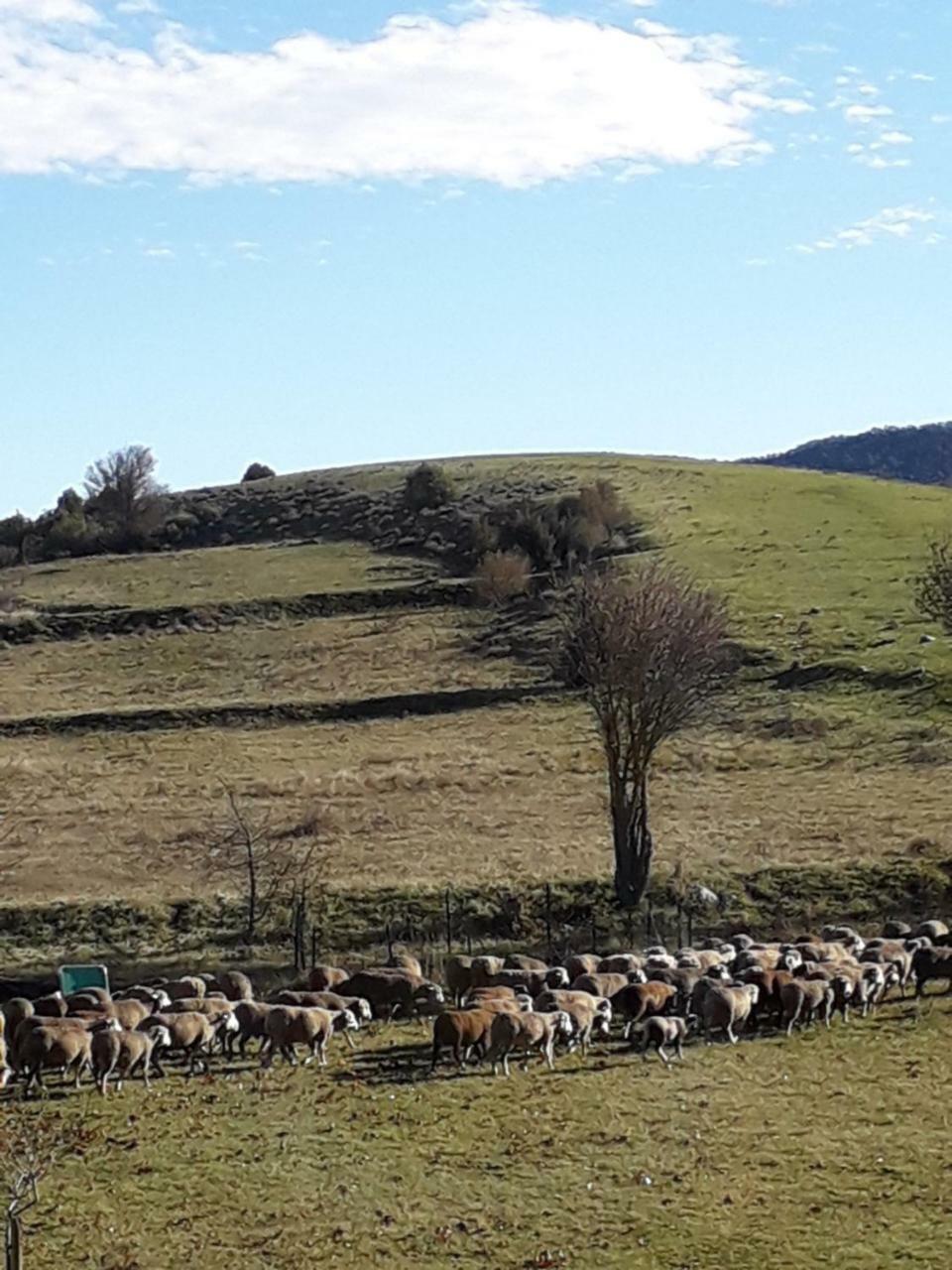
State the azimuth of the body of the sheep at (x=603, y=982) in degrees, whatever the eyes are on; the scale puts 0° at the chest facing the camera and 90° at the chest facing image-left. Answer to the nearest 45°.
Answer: approximately 270°

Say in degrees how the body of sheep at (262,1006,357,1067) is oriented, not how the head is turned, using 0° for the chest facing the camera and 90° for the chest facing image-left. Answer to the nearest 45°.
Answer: approximately 270°

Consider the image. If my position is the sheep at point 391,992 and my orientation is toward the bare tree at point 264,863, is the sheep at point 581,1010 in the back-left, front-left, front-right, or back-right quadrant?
back-right

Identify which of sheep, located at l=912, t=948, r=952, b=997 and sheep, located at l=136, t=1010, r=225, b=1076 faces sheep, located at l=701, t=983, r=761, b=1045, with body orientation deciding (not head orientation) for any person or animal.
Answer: sheep, located at l=136, t=1010, r=225, b=1076

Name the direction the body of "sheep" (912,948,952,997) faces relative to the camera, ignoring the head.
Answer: to the viewer's right

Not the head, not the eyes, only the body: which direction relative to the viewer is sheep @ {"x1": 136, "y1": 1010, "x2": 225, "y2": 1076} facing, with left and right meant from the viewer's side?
facing to the right of the viewer

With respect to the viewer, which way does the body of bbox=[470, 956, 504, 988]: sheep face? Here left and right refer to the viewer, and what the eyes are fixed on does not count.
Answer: facing to the right of the viewer
